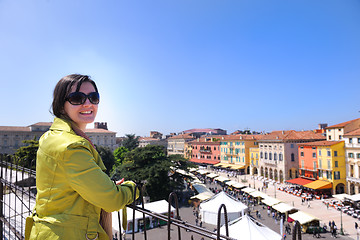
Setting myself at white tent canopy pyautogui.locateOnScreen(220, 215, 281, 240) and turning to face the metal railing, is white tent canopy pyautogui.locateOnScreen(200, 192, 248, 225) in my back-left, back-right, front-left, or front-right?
back-right

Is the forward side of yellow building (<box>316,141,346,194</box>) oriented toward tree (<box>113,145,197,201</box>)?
yes

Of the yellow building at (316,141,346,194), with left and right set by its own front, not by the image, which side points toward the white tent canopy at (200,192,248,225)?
front

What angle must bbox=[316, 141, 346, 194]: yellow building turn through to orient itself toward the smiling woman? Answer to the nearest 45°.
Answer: approximately 45° to its left

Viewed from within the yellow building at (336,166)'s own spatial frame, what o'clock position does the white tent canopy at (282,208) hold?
The white tent canopy is roughly at 11 o'clock from the yellow building.

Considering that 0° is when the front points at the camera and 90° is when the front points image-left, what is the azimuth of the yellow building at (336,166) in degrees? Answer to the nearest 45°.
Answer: approximately 45°

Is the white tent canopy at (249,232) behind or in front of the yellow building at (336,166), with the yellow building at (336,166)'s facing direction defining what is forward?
in front

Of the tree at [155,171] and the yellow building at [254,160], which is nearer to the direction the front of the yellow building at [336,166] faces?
the tree

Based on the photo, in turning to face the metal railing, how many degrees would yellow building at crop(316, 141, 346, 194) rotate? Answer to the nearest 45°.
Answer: approximately 45° to its left

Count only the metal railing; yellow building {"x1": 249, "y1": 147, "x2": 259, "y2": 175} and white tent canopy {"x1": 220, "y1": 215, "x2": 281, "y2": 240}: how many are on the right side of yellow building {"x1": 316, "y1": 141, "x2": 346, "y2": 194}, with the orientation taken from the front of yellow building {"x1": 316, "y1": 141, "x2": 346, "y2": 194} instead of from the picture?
1

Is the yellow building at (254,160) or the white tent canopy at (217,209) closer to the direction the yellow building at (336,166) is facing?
the white tent canopy

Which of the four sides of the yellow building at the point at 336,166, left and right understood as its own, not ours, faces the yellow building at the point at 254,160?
right

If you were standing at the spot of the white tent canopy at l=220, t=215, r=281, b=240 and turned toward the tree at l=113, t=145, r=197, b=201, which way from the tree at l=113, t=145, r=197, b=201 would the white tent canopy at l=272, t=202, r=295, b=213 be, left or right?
right
